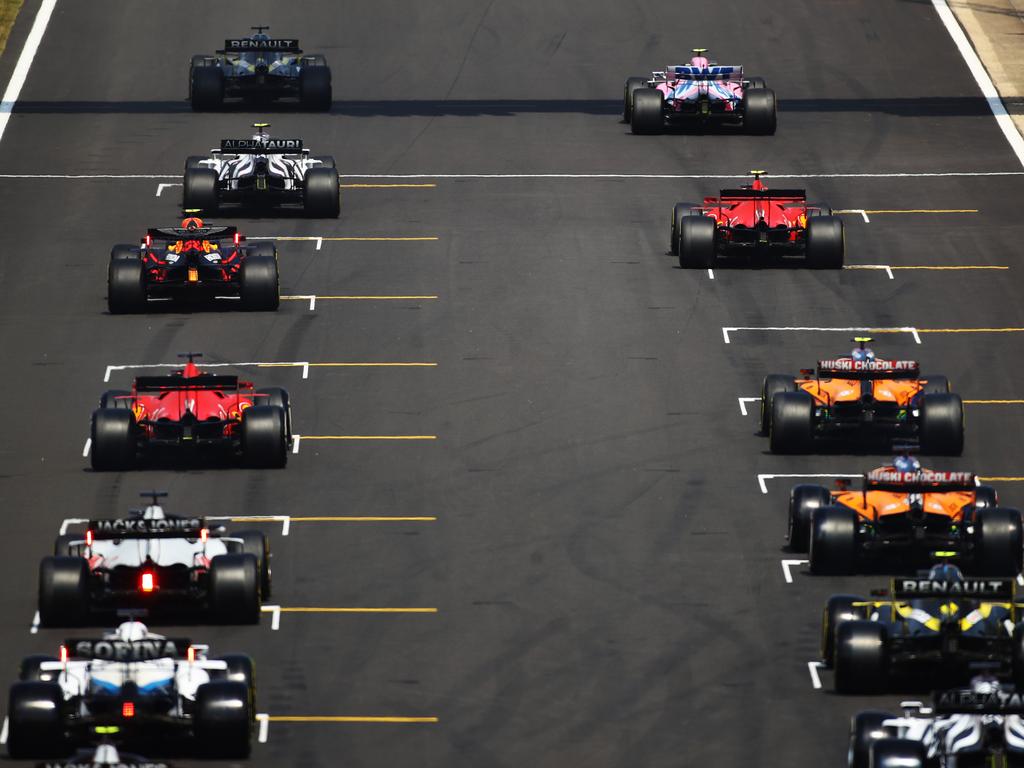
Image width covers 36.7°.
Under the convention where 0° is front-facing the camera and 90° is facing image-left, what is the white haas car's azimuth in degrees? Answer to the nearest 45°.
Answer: approximately 180°

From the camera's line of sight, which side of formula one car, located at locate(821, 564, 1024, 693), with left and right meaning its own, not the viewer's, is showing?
back

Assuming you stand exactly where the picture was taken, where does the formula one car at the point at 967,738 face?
facing away from the viewer

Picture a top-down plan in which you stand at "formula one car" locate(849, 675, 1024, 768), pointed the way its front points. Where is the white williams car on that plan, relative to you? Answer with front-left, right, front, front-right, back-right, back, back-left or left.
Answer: left

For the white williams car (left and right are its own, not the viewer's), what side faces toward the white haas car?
front

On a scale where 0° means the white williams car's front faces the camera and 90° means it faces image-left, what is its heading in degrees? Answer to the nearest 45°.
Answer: approximately 180°

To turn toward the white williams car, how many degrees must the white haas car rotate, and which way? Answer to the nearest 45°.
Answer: approximately 180°

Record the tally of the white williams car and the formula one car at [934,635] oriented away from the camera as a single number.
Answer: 2

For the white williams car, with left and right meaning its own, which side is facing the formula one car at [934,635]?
right

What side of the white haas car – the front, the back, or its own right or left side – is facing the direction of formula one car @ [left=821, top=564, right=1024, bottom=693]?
right

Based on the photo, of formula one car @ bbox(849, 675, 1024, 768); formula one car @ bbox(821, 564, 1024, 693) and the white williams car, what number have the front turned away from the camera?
3

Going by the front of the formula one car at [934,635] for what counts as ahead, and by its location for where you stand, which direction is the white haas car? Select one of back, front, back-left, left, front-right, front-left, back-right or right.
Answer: left

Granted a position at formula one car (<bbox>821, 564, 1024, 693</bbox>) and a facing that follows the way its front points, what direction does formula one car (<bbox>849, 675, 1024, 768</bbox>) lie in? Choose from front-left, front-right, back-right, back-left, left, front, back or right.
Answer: back

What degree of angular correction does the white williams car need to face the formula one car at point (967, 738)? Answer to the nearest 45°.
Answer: approximately 90° to its right
